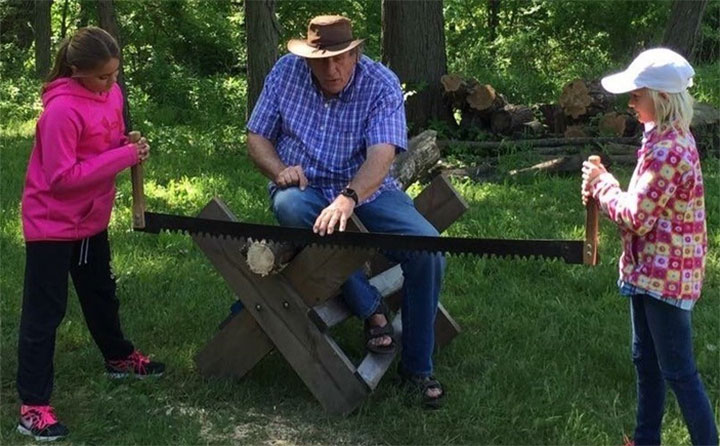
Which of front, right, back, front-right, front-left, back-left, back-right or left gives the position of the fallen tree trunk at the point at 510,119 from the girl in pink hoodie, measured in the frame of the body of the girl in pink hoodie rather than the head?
left

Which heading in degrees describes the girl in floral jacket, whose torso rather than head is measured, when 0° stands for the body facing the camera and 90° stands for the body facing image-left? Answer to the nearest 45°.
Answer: approximately 90°

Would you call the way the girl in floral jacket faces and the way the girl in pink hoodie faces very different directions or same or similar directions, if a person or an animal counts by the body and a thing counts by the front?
very different directions

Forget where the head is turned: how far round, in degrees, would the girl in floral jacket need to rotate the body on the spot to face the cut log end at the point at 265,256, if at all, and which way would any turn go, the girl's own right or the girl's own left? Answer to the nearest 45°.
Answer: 0° — they already face it

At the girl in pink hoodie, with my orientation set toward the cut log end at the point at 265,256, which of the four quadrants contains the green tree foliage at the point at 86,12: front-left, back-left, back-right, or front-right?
back-left

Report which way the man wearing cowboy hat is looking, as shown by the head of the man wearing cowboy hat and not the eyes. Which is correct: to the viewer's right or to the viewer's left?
to the viewer's left

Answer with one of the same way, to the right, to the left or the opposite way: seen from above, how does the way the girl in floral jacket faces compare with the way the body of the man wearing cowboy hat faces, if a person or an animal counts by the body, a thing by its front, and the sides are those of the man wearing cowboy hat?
to the right

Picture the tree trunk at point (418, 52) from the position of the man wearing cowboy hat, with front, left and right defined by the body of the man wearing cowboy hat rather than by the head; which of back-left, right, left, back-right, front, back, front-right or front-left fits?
back

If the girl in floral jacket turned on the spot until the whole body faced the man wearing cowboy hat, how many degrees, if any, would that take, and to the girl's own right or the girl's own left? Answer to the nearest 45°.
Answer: approximately 45° to the girl's own right

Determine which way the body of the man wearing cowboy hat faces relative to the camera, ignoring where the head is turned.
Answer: toward the camera

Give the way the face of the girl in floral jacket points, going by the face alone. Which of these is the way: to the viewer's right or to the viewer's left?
to the viewer's left

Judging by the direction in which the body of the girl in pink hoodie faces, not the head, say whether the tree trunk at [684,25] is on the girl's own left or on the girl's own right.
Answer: on the girl's own left

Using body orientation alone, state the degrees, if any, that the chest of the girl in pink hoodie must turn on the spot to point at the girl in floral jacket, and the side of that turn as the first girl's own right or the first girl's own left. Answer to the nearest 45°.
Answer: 0° — they already face them

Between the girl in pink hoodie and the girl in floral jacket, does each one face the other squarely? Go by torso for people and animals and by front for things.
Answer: yes

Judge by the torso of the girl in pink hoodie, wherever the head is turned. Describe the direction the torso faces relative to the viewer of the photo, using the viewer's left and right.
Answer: facing the viewer and to the right of the viewer

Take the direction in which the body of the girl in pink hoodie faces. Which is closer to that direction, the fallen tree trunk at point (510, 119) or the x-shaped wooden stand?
the x-shaped wooden stand

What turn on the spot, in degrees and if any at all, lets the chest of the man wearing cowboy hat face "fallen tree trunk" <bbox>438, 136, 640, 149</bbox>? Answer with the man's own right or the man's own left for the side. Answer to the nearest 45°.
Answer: approximately 135° to the man's own left

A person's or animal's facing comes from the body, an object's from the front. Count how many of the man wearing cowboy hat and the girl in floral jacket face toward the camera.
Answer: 1
